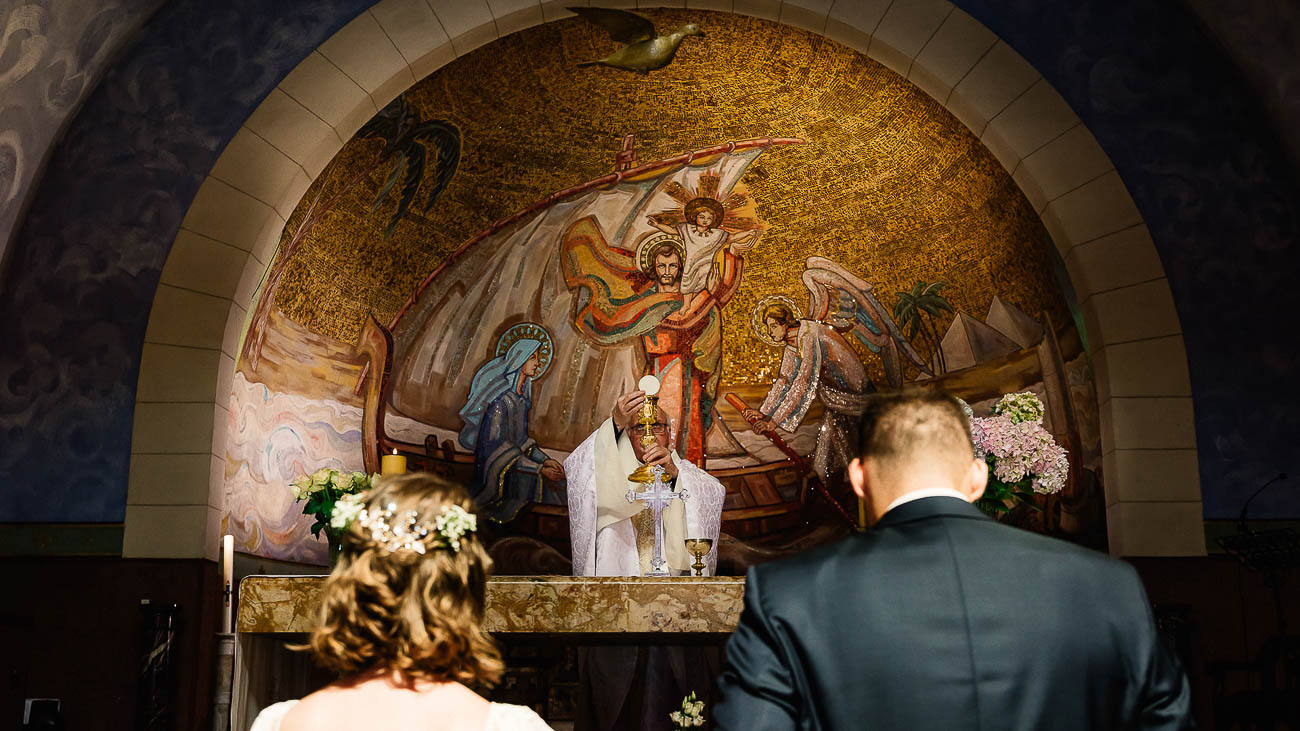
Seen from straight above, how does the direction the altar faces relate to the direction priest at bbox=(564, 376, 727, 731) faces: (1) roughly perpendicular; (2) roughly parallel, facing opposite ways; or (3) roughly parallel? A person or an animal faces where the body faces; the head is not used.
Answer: roughly parallel

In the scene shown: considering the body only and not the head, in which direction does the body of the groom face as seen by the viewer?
away from the camera

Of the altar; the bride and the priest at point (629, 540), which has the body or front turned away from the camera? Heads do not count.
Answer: the bride

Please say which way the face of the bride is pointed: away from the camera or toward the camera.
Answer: away from the camera

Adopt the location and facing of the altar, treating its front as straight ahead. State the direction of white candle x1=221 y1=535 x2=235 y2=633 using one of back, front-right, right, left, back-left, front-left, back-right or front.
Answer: back-right

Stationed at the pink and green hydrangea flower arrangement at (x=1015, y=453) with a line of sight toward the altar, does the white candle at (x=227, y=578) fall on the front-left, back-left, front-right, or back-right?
front-right

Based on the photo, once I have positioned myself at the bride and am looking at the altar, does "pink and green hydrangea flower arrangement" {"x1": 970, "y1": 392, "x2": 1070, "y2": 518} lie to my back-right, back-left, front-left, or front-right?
front-right

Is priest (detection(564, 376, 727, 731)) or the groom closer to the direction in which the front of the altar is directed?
the groom

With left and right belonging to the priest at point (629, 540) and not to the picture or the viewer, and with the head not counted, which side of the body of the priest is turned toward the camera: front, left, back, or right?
front

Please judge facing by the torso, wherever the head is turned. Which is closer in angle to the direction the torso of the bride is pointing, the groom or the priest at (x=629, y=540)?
the priest

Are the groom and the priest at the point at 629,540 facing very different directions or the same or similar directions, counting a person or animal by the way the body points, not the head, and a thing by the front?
very different directions

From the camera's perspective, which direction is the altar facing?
toward the camera

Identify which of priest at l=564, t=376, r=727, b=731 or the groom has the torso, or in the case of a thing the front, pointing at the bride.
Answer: the priest

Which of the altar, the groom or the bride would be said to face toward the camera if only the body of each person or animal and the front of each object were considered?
the altar

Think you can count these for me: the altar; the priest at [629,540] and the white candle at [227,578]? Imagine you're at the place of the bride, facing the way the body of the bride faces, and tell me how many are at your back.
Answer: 0

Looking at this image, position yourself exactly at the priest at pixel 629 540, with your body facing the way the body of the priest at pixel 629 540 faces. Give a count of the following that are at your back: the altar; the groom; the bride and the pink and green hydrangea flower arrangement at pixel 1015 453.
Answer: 0

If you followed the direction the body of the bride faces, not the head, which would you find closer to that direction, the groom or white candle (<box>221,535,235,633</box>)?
the white candle

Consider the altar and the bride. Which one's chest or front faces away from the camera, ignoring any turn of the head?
the bride

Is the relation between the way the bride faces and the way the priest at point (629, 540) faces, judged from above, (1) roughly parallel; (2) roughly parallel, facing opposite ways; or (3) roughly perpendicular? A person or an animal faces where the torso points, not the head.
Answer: roughly parallel, facing opposite ways

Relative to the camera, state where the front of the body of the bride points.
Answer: away from the camera

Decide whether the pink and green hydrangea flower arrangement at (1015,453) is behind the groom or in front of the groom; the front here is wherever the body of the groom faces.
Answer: in front
